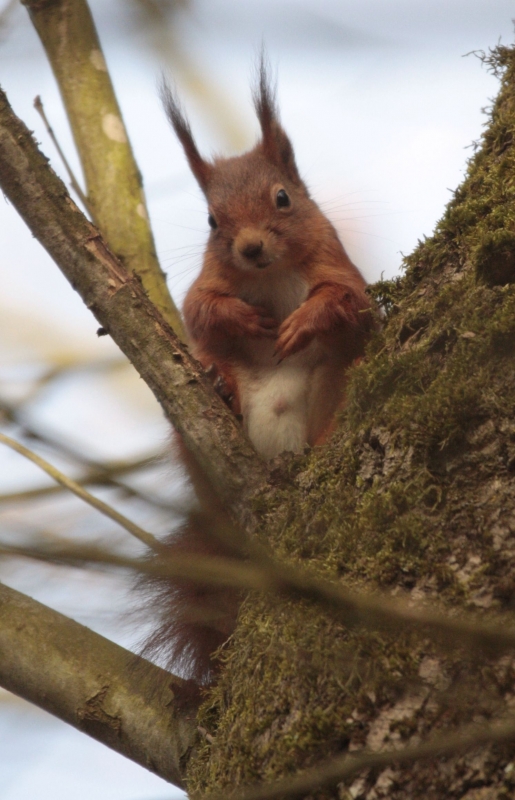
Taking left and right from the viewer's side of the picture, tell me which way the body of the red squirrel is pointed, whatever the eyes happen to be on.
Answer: facing the viewer

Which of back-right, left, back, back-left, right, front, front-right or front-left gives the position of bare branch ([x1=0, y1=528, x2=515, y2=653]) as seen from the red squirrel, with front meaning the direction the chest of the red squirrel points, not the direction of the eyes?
front

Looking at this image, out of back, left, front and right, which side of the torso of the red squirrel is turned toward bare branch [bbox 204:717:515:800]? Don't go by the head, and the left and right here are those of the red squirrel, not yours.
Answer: front
